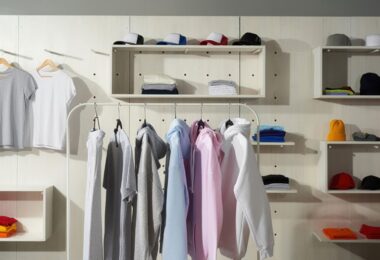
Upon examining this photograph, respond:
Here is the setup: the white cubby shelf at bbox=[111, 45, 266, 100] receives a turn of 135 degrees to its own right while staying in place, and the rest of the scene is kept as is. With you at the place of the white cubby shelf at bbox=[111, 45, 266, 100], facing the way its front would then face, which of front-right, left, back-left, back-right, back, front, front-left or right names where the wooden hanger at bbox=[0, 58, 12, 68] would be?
front-left

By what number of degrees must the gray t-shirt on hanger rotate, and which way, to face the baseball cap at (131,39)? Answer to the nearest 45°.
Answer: approximately 45° to its left

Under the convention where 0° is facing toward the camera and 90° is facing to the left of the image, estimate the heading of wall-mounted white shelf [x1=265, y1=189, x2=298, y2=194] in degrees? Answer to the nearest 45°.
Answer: approximately 0°

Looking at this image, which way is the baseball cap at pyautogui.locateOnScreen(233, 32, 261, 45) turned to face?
to the viewer's left

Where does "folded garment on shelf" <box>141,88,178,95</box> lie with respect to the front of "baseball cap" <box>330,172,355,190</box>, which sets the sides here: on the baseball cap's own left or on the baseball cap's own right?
on the baseball cap's own right

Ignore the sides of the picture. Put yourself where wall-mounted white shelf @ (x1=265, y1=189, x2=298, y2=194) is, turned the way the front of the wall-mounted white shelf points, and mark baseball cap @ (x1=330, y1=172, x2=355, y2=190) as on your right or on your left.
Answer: on your left

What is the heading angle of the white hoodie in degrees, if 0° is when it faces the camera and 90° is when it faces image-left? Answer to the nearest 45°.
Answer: approximately 45°

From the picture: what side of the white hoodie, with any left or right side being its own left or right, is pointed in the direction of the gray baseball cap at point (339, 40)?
back

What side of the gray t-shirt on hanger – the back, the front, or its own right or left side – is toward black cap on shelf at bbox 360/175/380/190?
left

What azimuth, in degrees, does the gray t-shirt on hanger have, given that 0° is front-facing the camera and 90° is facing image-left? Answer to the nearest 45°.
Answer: approximately 0°

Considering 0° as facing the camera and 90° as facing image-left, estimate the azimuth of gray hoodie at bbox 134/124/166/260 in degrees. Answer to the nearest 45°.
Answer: approximately 90°
